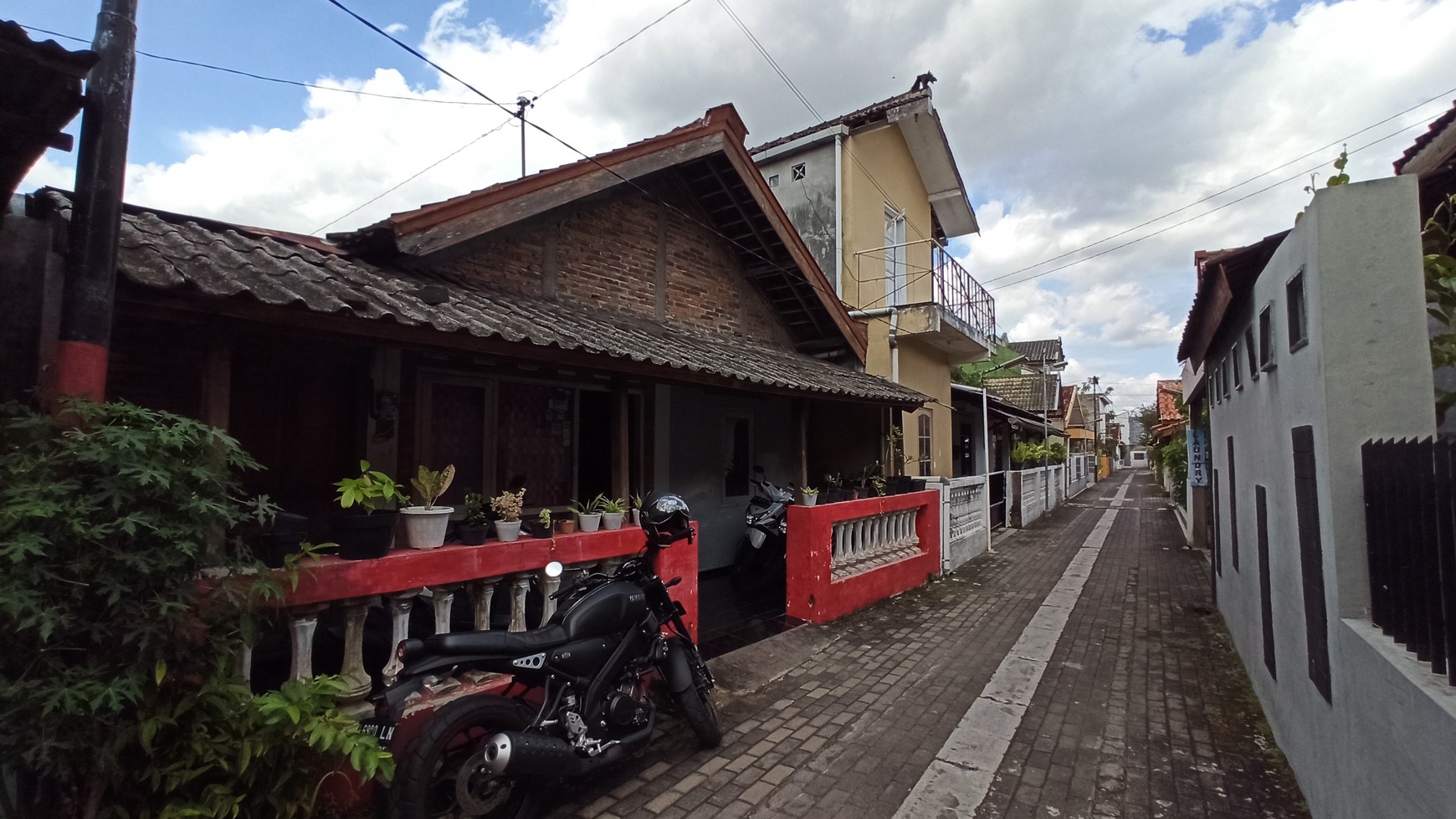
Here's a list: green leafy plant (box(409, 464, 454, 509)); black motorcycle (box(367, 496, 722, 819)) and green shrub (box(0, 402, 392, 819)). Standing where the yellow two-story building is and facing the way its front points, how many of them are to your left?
0

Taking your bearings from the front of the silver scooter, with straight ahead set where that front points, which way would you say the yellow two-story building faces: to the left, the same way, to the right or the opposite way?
to the left

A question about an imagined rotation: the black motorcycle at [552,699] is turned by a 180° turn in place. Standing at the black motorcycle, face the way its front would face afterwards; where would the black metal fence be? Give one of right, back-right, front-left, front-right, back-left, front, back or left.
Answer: left

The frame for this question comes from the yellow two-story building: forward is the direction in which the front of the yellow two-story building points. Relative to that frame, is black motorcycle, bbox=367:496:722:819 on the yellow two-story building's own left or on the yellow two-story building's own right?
on the yellow two-story building's own right

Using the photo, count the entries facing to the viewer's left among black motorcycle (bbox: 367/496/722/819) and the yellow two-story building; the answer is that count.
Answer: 0

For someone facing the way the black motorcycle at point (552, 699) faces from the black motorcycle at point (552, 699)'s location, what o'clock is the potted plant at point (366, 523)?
The potted plant is roughly at 8 o'clock from the black motorcycle.

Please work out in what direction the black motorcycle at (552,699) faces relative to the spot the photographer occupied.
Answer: facing away from the viewer and to the right of the viewer

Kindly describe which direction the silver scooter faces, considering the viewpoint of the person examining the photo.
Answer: facing the viewer and to the left of the viewer

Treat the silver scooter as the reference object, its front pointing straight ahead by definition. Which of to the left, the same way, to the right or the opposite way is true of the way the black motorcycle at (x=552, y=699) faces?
the opposite way

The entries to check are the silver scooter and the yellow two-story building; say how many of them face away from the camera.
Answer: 0

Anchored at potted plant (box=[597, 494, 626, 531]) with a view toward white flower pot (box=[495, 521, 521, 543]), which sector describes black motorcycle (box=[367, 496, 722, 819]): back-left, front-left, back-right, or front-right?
front-left

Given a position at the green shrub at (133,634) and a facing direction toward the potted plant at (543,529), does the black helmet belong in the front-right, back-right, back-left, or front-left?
front-right
